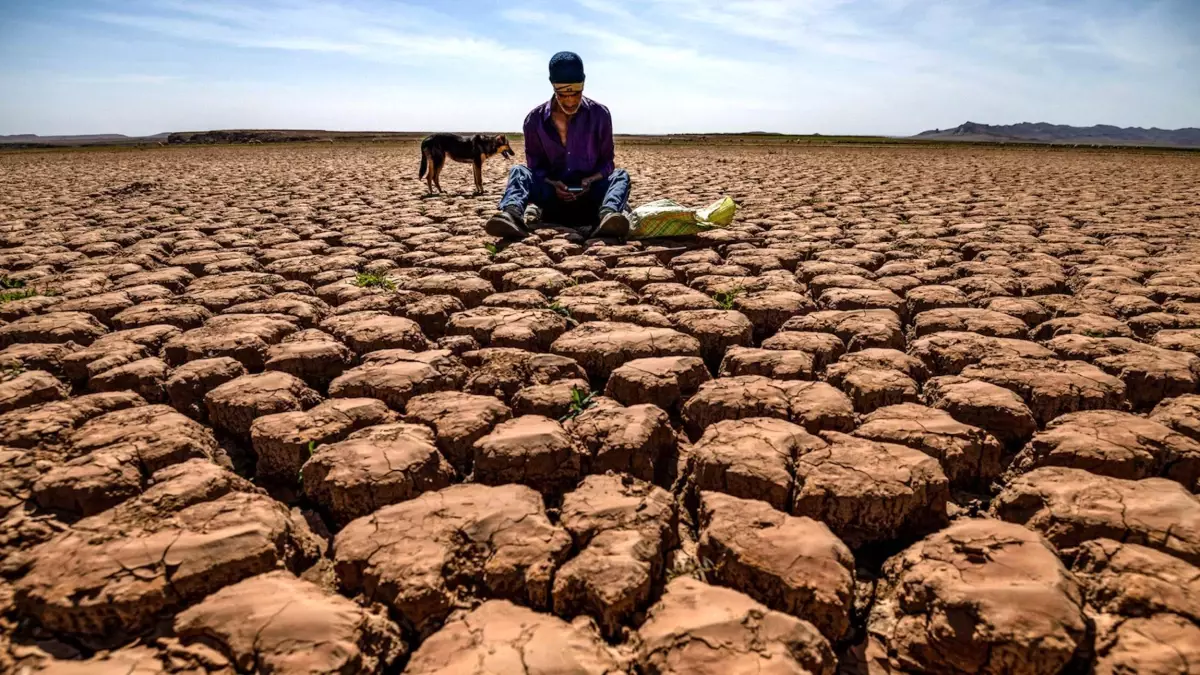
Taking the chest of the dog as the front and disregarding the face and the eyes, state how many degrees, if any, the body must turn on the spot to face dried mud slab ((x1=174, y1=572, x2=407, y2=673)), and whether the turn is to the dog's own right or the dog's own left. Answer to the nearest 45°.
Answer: approximately 90° to the dog's own right

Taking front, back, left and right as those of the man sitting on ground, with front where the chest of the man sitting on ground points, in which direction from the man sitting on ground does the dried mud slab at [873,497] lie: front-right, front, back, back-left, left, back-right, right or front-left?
front

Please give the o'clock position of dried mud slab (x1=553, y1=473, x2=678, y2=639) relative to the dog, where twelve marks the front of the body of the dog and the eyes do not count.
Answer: The dried mud slab is roughly at 3 o'clock from the dog.

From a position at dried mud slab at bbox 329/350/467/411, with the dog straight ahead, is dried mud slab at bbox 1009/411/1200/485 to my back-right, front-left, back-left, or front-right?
back-right

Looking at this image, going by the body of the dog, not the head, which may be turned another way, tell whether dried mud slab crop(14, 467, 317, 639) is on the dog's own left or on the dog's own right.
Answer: on the dog's own right

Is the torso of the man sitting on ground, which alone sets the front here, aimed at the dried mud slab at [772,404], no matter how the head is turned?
yes

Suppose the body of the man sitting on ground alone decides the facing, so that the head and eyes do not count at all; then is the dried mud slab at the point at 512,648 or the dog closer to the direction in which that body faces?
the dried mud slab

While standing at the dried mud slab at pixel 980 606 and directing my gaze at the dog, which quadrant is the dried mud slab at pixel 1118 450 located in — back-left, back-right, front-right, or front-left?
front-right

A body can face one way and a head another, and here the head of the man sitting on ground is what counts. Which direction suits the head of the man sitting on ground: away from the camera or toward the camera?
toward the camera

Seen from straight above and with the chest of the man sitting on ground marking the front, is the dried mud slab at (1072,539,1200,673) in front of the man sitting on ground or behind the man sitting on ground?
in front

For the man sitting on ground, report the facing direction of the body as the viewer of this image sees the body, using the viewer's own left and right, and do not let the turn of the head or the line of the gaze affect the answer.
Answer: facing the viewer

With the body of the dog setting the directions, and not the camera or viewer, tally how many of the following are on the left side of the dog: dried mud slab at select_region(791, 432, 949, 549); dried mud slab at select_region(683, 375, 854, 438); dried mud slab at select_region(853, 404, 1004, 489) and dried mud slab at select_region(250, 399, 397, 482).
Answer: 0

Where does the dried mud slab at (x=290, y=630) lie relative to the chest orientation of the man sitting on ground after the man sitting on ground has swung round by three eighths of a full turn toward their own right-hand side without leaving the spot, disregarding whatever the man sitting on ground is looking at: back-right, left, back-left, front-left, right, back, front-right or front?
back-left

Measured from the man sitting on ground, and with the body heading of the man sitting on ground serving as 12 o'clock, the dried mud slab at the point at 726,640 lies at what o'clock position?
The dried mud slab is roughly at 12 o'clock from the man sitting on ground.

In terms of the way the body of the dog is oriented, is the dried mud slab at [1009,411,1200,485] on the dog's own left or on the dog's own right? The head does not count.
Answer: on the dog's own right

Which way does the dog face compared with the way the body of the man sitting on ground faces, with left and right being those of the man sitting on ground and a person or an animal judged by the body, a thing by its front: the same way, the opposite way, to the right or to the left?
to the left

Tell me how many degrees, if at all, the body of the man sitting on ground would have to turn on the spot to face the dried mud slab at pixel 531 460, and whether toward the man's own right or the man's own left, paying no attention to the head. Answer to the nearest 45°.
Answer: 0° — they already face it

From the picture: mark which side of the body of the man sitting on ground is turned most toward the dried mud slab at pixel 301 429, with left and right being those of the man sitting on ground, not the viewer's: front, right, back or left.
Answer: front

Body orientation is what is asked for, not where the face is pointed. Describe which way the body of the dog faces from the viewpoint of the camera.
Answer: to the viewer's right
